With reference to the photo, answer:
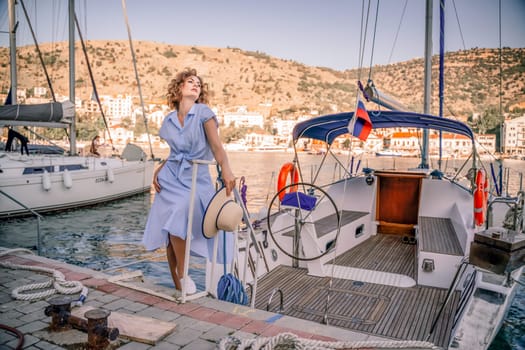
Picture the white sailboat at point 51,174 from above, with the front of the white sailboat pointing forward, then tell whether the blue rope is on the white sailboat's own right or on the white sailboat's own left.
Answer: on the white sailboat's own right

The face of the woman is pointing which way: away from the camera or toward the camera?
toward the camera

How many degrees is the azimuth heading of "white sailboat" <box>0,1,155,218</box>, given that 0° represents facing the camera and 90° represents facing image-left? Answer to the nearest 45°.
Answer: approximately 225°

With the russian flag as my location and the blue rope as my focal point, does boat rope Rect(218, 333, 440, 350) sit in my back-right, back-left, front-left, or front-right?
front-left

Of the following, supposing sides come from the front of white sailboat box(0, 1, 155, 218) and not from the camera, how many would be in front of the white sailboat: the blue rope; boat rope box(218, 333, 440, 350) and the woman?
0

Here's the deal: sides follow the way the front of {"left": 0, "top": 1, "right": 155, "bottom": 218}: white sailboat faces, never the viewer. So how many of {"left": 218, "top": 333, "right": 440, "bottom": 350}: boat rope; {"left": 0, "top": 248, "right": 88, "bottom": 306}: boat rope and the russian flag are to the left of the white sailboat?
0

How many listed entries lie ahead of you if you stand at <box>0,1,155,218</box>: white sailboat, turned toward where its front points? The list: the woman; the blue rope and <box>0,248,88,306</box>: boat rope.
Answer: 0

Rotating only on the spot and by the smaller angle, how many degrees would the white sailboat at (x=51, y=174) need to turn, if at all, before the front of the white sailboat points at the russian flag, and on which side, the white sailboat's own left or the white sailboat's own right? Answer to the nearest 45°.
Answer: approximately 135° to the white sailboat's own right

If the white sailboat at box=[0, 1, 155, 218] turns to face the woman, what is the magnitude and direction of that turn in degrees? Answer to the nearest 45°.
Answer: approximately 135° to its right

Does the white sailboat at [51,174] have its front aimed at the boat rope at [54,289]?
no
